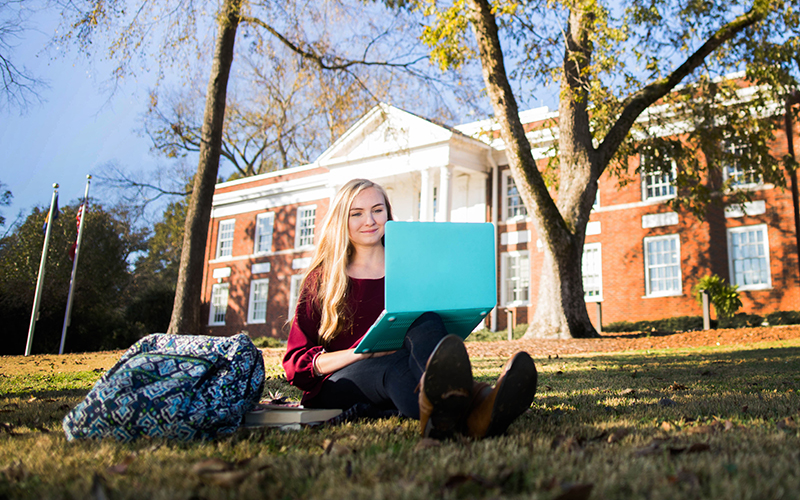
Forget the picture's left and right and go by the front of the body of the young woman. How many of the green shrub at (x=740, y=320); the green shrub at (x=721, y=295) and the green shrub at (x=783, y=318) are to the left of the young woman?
3

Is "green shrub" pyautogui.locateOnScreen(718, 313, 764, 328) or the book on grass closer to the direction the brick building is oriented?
the book on grass

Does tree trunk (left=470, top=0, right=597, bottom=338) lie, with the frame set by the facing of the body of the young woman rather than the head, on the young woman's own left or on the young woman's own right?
on the young woman's own left

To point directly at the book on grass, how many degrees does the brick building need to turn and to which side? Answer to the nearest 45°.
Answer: approximately 45° to its left

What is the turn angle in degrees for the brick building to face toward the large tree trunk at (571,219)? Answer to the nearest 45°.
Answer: approximately 45° to its left

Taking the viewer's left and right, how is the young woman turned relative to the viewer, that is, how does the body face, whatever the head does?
facing the viewer and to the right of the viewer

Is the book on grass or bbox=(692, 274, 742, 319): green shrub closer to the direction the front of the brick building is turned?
the book on grass

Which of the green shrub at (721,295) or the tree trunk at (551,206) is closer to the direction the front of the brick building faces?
the tree trunk

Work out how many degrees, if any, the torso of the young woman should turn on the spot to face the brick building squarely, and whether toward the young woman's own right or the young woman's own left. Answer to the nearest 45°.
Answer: approximately 135° to the young woman's own left

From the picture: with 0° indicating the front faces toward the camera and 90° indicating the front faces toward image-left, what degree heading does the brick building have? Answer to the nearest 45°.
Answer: approximately 45°

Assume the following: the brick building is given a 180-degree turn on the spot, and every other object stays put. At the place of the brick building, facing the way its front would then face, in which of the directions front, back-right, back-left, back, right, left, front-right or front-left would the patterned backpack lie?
back-right

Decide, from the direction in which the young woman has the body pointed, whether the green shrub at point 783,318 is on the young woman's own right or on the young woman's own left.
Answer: on the young woman's own left

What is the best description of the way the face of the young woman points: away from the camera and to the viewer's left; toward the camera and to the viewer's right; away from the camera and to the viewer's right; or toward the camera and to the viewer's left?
toward the camera and to the viewer's right

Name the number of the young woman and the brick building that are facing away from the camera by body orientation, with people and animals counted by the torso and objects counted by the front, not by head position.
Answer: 0

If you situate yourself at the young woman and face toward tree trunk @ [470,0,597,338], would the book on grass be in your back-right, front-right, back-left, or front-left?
back-left
